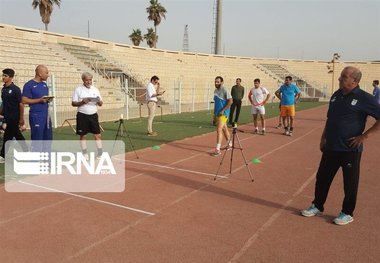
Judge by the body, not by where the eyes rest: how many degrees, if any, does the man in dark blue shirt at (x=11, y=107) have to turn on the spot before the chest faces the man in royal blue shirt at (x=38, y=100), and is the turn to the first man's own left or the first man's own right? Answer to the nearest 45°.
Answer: approximately 90° to the first man's own left

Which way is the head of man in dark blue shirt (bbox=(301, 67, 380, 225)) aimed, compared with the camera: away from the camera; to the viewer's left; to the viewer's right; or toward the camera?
to the viewer's left

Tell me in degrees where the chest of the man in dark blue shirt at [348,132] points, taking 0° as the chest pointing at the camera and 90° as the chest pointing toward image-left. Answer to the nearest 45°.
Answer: approximately 45°

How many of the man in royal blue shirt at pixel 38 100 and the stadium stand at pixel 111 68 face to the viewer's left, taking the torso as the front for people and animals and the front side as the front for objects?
0

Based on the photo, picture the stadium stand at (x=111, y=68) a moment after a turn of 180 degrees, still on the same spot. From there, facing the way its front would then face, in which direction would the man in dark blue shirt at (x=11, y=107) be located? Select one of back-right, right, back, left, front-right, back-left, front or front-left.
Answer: back-left

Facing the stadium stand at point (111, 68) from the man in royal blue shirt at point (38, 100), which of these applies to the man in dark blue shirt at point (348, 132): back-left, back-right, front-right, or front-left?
back-right

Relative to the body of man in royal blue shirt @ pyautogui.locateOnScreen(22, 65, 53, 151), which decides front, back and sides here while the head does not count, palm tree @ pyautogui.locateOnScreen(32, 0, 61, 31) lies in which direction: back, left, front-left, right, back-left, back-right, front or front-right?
back-left

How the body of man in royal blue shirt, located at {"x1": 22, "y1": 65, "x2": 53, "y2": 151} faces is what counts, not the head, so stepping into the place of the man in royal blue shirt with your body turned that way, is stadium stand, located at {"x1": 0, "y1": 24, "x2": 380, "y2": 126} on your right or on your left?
on your left

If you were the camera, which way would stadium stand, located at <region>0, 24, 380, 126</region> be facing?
facing the viewer and to the right of the viewer

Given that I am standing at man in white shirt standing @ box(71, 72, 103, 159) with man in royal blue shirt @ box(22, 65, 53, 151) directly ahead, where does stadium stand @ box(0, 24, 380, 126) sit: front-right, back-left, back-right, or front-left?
back-right

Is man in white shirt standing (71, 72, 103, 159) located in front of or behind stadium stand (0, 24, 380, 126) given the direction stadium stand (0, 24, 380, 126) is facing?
in front
